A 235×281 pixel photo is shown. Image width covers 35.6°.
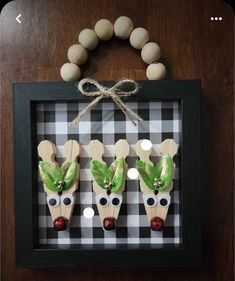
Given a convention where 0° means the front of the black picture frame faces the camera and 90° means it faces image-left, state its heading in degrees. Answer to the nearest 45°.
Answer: approximately 0°

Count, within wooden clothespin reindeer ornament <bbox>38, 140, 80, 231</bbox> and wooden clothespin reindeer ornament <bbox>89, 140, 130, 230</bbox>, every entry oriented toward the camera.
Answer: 2

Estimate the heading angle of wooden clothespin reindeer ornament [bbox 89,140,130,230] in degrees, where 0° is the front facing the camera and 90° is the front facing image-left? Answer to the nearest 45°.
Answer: approximately 0°

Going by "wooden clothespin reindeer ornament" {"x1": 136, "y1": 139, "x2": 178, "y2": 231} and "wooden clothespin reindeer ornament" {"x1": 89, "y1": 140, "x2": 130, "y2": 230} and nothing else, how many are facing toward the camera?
2
